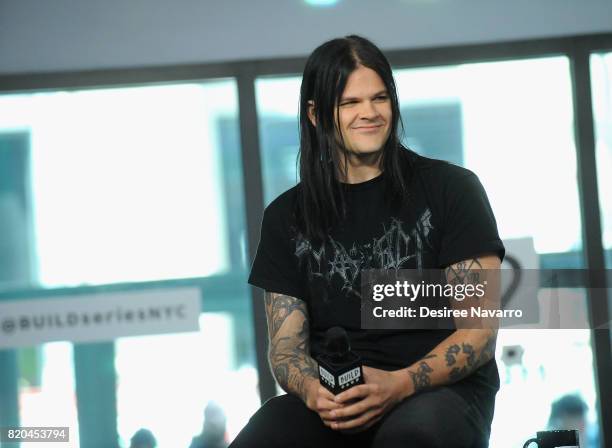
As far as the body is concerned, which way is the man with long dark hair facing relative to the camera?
toward the camera

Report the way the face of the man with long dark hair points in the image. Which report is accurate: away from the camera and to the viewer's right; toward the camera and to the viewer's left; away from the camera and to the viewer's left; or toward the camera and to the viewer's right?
toward the camera and to the viewer's right

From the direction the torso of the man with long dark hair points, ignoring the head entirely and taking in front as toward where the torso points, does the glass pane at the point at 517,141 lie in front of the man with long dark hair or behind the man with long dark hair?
behind

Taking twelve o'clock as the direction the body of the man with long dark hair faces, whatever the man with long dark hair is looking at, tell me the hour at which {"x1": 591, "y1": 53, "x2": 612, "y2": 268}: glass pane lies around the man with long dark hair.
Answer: The glass pane is roughly at 7 o'clock from the man with long dark hair.

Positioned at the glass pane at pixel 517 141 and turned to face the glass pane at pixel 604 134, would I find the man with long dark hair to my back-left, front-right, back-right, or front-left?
back-right
